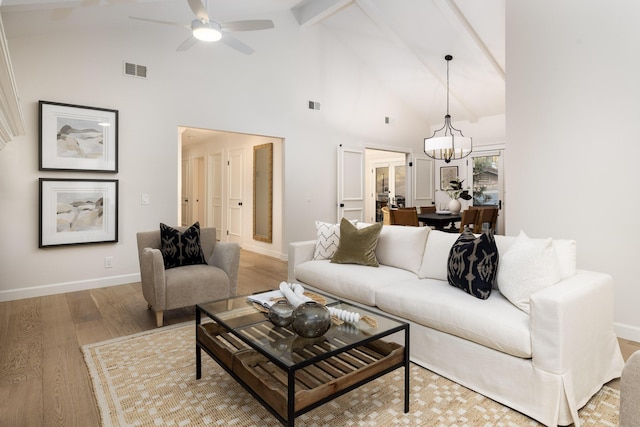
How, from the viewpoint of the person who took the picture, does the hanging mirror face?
facing the viewer and to the left of the viewer

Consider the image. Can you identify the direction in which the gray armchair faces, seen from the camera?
facing the viewer and to the right of the viewer

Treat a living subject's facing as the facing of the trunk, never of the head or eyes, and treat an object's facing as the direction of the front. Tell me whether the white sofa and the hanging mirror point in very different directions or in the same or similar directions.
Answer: same or similar directions

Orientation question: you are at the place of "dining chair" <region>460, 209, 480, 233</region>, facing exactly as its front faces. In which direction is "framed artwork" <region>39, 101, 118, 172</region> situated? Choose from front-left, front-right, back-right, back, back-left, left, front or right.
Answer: left

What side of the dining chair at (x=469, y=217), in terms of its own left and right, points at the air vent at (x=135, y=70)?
left

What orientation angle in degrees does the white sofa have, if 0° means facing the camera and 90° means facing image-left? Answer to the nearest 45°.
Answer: approximately 45°

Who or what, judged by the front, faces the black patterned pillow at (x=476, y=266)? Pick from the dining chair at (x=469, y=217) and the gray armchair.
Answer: the gray armchair

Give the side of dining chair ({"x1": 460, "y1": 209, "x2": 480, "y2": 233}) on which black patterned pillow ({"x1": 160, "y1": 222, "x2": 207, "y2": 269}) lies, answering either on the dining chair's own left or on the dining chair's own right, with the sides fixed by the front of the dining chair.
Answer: on the dining chair's own left

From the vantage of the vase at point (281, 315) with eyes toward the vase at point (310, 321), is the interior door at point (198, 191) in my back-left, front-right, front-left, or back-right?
back-left

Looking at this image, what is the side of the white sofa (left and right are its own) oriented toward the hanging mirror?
right

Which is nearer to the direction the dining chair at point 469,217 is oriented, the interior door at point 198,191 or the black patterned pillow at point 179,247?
the interior door

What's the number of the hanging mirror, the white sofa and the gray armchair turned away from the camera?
0
